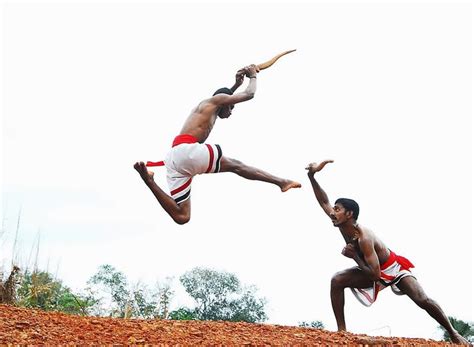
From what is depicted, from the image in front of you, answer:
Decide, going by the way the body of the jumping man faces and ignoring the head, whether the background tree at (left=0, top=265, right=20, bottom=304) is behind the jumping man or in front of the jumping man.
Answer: behind

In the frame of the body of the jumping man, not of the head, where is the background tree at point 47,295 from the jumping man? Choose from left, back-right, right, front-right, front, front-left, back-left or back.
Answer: back-left

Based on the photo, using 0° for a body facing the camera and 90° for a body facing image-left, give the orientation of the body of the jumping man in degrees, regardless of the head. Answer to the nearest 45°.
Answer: approximately 270°

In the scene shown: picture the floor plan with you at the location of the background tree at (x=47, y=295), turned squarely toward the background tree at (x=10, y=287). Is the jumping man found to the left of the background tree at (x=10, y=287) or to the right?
left
